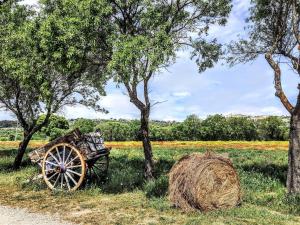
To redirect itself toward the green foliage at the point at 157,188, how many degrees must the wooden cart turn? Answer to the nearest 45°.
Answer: approximately 180°

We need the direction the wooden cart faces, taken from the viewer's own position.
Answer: facing away from the viewer and to the left of the viewer

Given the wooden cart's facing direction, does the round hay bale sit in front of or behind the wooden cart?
behind
